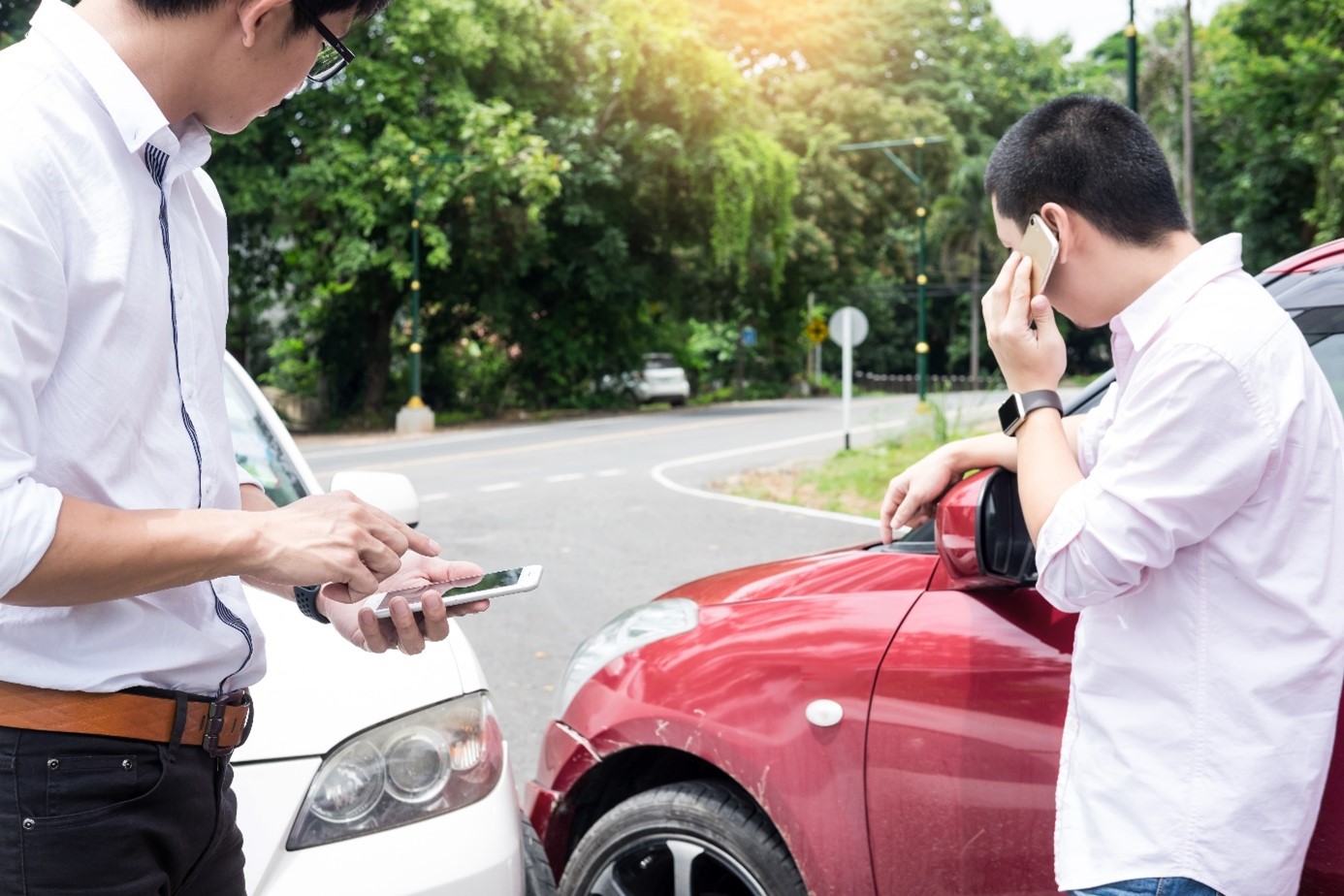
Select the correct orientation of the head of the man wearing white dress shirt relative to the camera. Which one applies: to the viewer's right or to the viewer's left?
to the viewer's right

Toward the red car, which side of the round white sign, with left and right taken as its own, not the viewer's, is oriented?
back

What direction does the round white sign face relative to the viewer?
away from the camera

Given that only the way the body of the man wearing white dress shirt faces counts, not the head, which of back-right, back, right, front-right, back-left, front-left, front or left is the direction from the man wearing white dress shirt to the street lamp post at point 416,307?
back-left

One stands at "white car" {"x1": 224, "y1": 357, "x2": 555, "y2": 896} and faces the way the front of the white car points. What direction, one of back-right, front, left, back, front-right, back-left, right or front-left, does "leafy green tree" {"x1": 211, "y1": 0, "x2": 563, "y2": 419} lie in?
back

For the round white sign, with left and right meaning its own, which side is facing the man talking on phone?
back

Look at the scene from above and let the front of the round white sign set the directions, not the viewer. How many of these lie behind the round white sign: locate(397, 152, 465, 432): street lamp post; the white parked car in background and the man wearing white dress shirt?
1

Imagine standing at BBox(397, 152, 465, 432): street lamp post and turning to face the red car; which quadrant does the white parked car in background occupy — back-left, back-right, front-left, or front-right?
back-left

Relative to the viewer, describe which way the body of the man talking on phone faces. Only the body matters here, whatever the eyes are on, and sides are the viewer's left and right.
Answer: facing to the left of the viewer

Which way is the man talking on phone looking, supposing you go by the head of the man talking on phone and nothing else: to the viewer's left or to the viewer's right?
to the viewer's left

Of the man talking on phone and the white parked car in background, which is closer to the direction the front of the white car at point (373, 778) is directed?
the man talking on phone

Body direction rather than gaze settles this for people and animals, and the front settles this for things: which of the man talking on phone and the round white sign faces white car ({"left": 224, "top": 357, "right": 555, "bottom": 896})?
the man talking on phone

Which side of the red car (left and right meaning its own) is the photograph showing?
left

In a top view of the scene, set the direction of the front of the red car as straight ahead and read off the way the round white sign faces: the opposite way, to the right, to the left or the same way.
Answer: to the right

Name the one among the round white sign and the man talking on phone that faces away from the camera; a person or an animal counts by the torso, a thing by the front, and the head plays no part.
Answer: the round white sign
